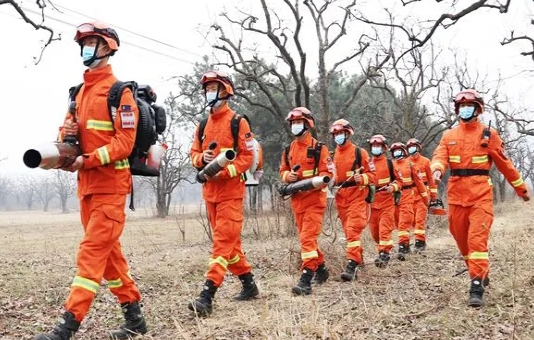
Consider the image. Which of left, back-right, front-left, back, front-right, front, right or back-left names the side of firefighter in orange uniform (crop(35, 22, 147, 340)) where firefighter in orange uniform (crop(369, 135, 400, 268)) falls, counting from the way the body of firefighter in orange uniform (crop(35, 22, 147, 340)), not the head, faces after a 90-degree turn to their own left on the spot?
left

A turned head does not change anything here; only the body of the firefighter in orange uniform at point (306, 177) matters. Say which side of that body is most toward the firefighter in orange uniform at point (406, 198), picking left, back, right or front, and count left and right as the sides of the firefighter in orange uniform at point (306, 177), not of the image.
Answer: back

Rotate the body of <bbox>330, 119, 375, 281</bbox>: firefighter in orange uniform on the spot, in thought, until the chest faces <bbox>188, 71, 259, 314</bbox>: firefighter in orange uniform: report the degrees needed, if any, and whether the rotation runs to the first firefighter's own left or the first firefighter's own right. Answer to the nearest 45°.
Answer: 0° — they already face them

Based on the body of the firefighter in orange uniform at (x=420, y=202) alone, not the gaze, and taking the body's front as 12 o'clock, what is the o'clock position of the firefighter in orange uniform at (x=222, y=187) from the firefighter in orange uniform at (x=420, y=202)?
the firefighter in orange uniform at (x=222, y=187) is roughly at 11 o'clock from the firefighter in orange uniform at (x=420, y=202).

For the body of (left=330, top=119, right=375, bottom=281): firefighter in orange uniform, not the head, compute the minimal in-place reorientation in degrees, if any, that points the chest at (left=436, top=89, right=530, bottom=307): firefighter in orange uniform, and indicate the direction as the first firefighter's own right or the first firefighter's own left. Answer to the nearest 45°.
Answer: approximately 90° to the first firefighter's own left

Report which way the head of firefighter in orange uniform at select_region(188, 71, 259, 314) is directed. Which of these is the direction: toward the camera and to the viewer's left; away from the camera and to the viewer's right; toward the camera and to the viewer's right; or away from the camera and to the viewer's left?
toward the camera and to the viewer's left

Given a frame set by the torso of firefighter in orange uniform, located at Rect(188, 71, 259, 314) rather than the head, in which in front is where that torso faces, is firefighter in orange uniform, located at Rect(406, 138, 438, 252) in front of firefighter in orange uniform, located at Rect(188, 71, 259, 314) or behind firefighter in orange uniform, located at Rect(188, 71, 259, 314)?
behind

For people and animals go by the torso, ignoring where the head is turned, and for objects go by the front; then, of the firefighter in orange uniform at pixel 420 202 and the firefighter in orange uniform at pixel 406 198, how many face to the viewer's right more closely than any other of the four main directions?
0

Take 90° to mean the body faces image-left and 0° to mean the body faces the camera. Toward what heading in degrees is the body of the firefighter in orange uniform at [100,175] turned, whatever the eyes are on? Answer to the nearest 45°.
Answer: approximately 45°

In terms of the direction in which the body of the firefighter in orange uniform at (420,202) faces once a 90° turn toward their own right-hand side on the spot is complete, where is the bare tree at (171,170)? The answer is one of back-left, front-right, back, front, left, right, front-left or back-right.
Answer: front
